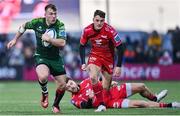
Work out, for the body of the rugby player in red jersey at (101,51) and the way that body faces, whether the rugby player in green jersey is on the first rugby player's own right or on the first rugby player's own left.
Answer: on the first rugby player's own right

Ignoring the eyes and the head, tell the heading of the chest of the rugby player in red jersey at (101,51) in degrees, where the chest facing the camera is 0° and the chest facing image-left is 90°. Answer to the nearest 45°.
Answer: approximately 0°
